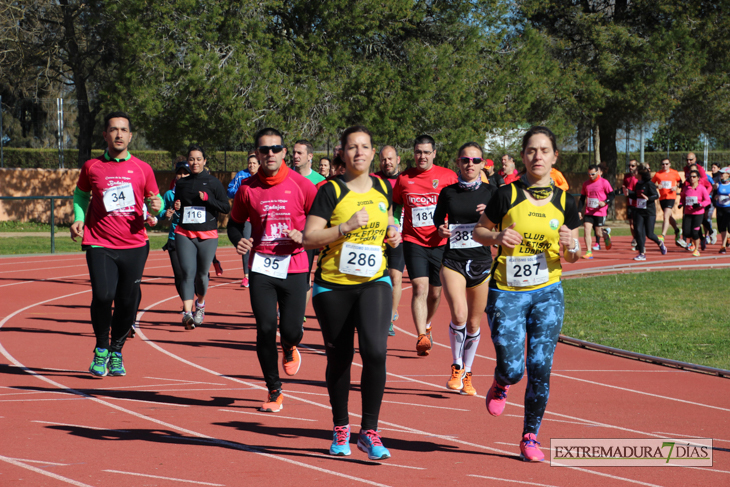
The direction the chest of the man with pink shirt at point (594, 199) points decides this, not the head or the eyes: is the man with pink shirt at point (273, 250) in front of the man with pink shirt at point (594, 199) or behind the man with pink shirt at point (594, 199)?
in front

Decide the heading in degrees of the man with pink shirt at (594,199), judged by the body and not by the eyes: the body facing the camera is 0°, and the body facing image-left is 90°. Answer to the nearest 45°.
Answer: approximately 45°

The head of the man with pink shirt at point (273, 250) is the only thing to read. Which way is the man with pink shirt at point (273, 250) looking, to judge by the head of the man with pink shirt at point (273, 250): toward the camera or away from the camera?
toward the camera
